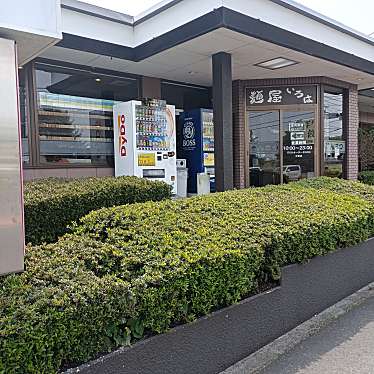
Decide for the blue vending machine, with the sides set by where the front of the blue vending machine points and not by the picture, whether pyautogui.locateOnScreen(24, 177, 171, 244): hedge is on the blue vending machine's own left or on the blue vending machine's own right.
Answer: on the blue vending machine's own right

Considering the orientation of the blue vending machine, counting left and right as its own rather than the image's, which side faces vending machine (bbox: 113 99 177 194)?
right

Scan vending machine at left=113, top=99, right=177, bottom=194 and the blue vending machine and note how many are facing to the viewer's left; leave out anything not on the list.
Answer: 0

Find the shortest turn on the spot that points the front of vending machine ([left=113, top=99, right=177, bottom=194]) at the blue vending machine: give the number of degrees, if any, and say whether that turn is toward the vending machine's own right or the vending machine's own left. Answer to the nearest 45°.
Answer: approximately 90° to the vending machine's own left

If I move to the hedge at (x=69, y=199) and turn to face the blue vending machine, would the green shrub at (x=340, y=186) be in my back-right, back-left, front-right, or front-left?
front-right

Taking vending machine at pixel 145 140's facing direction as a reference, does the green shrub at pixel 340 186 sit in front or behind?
in front

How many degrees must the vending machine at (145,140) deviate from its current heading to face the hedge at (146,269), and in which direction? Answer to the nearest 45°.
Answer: approximately 45° to its right

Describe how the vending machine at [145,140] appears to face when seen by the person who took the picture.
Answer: facing the viewer and to the right of the viewer

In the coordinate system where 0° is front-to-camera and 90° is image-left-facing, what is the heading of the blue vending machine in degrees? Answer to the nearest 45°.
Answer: approximately 315°

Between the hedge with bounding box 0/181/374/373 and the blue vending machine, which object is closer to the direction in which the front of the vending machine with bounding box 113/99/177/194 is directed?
the hedge

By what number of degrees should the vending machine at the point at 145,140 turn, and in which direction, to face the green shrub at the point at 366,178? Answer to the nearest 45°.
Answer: approximately 90° to its left

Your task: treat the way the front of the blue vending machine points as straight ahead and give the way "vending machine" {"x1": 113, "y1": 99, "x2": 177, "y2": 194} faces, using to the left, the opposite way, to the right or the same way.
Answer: the same way
